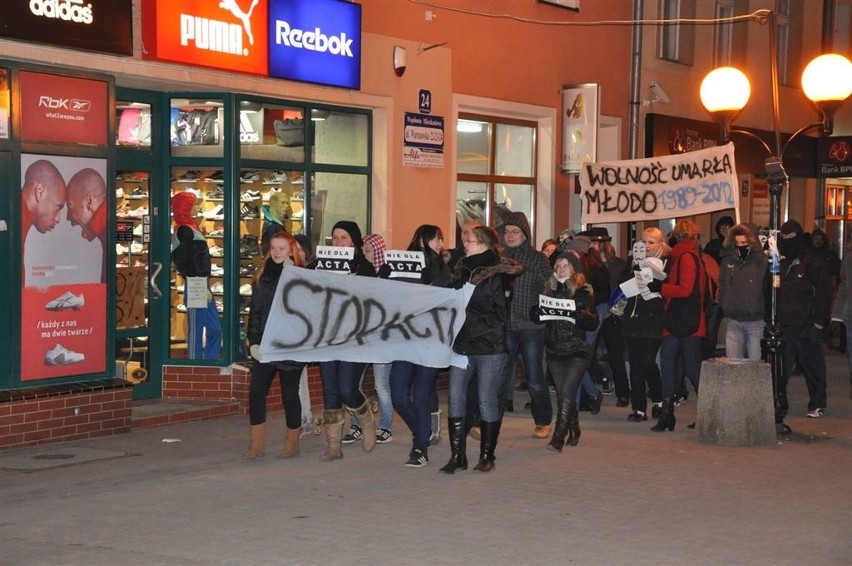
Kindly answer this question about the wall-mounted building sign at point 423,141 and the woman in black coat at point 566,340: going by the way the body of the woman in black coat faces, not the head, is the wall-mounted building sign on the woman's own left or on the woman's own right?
on the woman's own right

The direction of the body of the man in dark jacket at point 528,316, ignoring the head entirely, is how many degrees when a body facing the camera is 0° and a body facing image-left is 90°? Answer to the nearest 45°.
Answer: approximately 45°

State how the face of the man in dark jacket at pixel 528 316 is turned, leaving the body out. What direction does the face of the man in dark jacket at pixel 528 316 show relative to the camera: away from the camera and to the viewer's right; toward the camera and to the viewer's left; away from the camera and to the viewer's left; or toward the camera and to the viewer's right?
toward the camera and to the viewer's left

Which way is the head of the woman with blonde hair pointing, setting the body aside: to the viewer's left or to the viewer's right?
to the viewer's left

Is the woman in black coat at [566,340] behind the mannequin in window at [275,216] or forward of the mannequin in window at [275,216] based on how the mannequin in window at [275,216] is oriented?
forward

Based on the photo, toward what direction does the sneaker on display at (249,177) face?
to the viewer's left

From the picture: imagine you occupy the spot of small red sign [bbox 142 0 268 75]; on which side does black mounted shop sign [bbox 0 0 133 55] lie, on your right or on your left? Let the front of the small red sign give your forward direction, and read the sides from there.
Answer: on your right

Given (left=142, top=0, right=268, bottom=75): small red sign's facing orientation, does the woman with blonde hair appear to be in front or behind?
in front

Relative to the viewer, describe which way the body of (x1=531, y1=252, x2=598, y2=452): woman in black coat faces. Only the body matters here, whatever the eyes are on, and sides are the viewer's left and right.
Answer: facing the viewer and to the left of the viewer

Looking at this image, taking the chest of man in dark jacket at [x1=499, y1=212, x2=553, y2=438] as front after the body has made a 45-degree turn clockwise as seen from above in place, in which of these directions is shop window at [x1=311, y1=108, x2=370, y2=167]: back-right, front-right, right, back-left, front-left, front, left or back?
front-right

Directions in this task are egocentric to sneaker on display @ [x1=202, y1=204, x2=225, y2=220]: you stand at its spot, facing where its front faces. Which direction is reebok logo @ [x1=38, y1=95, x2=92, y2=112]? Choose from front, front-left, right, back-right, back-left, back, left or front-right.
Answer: front-left
